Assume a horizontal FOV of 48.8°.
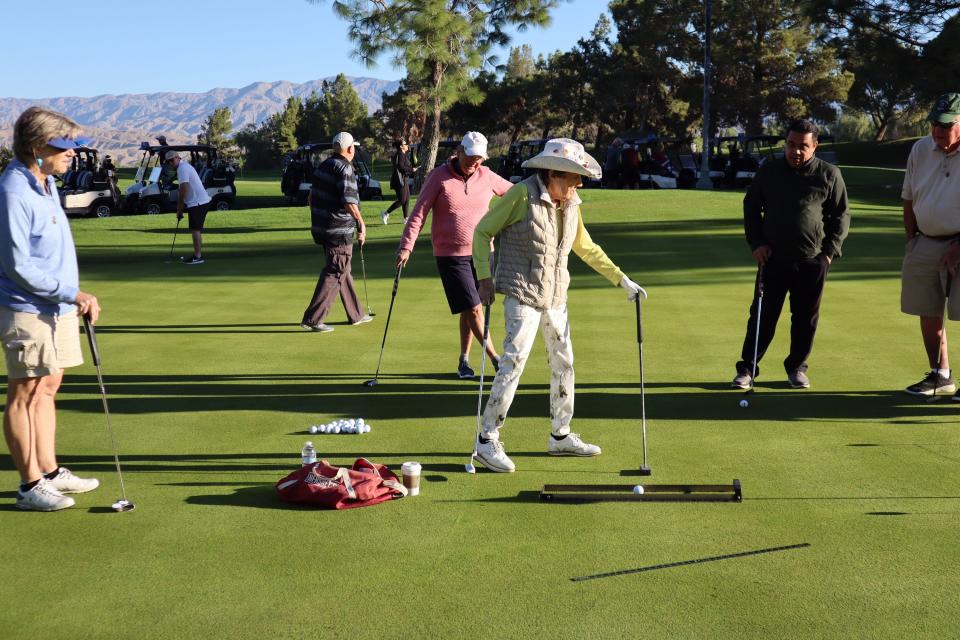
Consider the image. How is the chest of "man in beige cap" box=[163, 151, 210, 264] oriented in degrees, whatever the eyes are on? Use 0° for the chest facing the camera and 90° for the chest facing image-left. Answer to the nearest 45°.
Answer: approximately 90°

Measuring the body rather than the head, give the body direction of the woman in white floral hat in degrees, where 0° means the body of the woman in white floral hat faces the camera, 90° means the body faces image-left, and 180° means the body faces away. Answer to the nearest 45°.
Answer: approximately 315°

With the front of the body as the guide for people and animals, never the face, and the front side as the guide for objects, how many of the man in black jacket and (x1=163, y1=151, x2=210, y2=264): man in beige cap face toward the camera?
1

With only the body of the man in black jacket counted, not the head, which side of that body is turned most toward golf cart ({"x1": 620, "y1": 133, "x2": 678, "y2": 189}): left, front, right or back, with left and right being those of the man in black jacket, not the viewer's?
back

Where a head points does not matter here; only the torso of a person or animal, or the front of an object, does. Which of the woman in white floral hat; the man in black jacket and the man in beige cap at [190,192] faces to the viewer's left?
the man in beige cap

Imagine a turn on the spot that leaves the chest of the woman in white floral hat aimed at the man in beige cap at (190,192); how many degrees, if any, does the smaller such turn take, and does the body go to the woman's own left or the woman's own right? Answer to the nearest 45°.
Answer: approximately 180°

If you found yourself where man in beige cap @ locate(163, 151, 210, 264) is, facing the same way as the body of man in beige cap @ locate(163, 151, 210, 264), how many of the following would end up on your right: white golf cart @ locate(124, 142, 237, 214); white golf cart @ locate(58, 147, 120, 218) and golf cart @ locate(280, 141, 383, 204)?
3

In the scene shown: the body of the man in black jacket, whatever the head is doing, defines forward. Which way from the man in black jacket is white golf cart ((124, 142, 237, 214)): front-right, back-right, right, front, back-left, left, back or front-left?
back-right

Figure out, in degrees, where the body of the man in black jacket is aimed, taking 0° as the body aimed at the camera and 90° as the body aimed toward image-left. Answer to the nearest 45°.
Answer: approximately 0°
